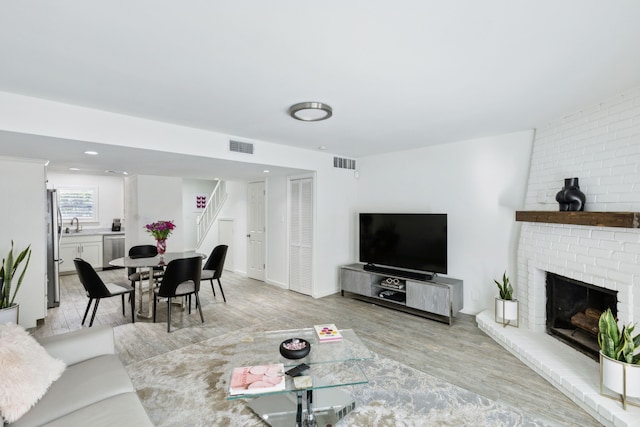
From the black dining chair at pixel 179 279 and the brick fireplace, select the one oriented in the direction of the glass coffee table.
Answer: the brick fireplace

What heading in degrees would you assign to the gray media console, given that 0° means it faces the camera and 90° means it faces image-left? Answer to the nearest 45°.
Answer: approximately 45°

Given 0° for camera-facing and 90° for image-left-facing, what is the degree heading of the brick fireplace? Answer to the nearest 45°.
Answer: approximately 45°

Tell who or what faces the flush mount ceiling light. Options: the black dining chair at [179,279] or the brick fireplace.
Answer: the brick fireplace

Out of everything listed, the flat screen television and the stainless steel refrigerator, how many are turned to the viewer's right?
1

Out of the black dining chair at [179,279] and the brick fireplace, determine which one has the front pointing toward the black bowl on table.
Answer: the brick fireplace

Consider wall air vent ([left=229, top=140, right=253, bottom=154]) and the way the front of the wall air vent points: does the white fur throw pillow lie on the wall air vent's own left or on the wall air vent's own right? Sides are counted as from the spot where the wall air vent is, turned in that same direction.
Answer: on the wall air vent's own right

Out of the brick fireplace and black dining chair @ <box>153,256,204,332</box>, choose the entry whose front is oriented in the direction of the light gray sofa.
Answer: the brick fireplace

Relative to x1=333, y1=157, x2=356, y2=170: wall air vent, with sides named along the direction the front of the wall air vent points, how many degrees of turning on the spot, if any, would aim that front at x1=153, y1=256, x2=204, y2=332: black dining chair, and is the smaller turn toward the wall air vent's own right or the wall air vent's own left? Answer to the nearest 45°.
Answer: approximately 90° to the wall air vent's own right

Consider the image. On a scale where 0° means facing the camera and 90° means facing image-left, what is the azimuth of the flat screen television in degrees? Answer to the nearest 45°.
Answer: approximately 45°

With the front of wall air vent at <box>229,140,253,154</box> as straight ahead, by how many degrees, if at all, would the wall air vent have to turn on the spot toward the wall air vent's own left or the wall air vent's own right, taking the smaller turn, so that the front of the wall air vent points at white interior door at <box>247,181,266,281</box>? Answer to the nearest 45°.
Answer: approximately 135° to the wall air vent's own left

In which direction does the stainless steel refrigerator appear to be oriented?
to the viewer's right

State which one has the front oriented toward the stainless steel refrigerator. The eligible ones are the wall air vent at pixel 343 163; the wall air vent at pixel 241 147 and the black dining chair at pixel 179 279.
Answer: the black dining chair

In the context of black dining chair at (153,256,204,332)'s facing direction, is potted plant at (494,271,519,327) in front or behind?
behind

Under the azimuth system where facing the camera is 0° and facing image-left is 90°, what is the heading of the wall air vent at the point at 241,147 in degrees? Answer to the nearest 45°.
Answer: approximately 315°
